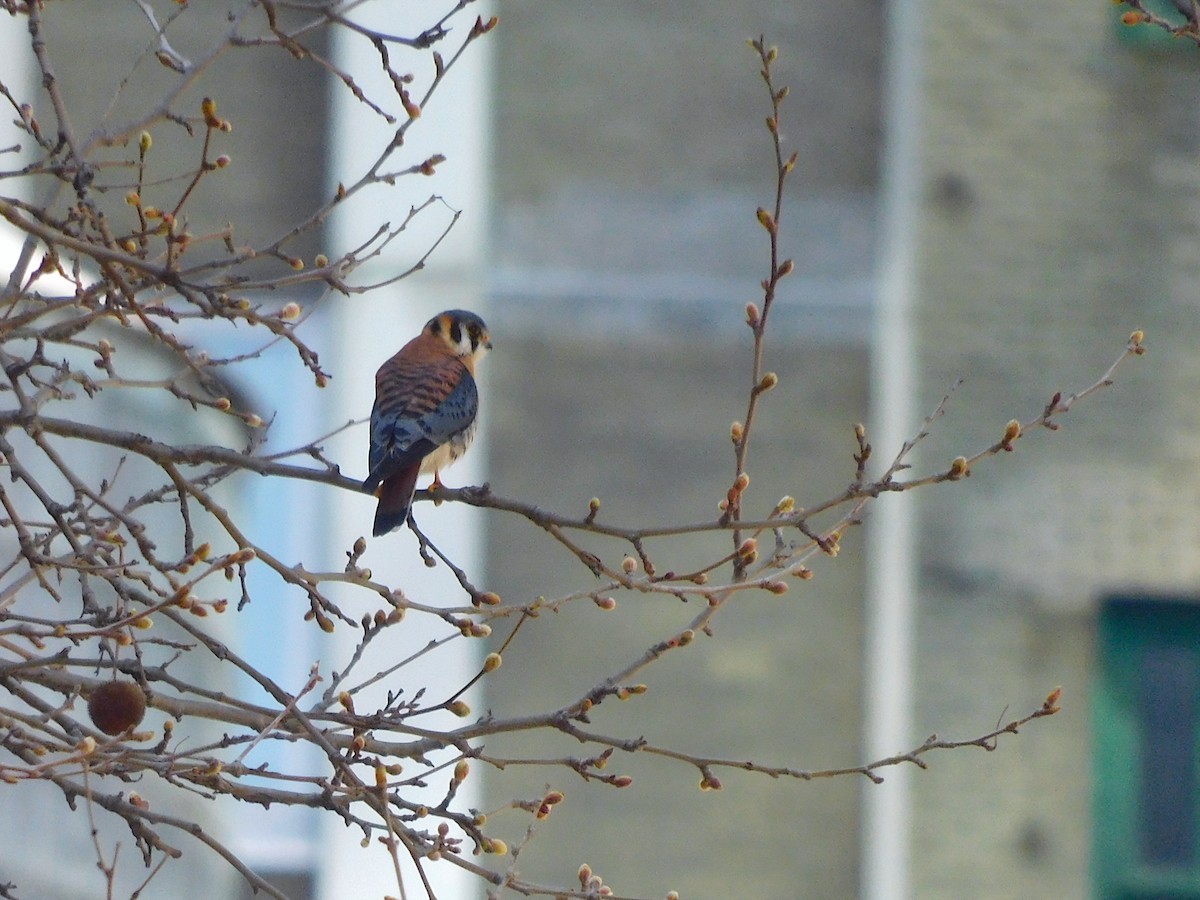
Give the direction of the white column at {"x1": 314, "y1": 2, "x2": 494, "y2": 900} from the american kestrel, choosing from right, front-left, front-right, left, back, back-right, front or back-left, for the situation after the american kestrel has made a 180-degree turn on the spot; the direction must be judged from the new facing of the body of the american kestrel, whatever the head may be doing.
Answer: back-right

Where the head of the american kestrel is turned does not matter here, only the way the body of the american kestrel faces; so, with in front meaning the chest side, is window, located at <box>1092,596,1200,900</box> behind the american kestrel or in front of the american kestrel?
in front

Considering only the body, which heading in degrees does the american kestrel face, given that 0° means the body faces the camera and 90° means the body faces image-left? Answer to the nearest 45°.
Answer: approximately 225°

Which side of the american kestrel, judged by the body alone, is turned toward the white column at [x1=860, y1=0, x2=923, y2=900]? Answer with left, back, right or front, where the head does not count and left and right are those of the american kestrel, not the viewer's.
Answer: front
